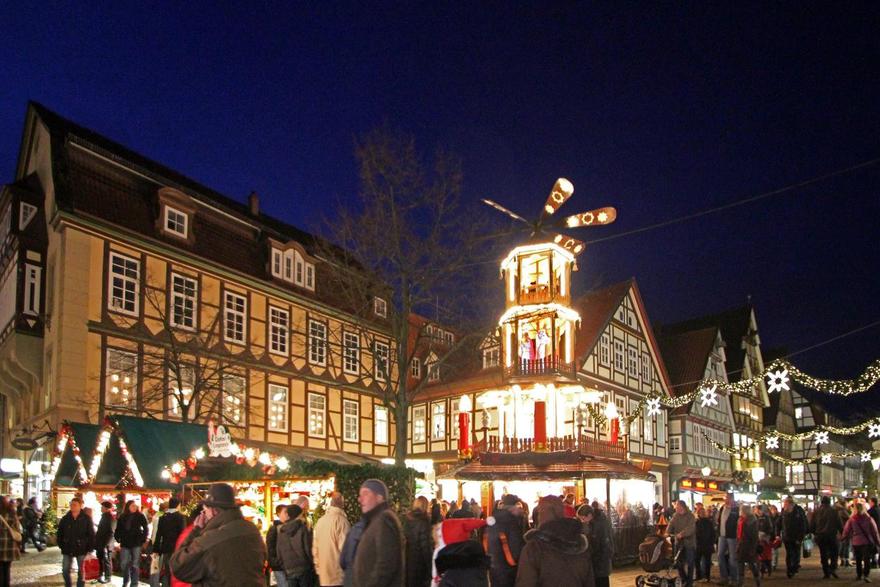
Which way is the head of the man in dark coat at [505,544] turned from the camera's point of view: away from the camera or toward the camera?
away from the camera

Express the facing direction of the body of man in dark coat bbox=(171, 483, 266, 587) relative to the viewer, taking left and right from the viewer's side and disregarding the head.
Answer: facing away from the viewer and to the left of the viewer

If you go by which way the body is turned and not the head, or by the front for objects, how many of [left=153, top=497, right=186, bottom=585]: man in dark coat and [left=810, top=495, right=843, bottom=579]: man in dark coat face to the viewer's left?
0

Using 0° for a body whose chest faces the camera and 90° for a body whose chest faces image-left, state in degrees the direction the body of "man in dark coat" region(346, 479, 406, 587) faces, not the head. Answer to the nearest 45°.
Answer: approximately 90°

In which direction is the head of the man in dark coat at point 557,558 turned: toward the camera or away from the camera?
away from the camera

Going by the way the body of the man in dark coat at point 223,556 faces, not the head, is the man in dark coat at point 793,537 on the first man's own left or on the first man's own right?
on the first man's own right

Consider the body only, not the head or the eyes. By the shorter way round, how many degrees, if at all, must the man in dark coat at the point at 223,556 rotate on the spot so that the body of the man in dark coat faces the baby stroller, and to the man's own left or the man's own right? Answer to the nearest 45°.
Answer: approximately 90° to the man's own right
